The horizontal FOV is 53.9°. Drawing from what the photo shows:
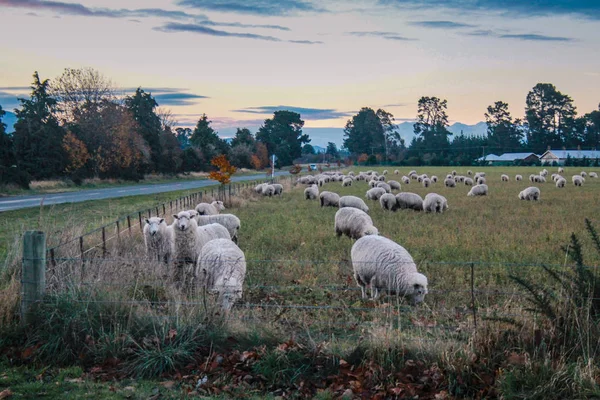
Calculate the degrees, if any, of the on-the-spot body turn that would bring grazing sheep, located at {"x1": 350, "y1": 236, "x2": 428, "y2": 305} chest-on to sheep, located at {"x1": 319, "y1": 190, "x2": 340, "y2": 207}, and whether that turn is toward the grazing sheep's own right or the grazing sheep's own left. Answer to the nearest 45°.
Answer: approximately 135° to the grazing sheep's own left

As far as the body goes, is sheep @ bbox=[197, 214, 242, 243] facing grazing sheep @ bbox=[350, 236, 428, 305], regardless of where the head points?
no

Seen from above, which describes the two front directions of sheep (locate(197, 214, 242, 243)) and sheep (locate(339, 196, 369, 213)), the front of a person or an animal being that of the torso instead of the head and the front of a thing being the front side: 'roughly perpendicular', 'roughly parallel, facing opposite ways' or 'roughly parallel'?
roughly parallel

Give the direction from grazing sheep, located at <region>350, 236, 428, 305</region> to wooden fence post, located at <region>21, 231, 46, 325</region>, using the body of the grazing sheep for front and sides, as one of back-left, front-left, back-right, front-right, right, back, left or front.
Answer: right

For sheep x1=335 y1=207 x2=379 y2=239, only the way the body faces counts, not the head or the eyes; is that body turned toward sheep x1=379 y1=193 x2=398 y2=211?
no

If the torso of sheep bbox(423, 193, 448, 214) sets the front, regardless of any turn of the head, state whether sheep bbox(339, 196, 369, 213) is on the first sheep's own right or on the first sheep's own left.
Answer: on the first sheep's own right

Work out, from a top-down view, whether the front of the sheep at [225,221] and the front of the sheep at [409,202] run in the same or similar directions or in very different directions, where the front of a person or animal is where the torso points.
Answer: same or similar directions

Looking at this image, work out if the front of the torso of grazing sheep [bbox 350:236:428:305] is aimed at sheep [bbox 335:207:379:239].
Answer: no
